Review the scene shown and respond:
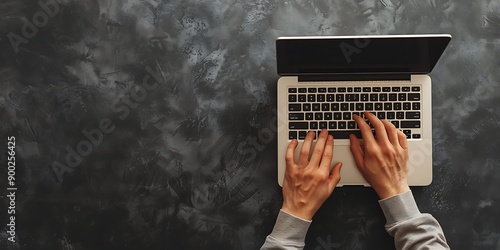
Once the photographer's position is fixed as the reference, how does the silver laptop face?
facing the viewer
